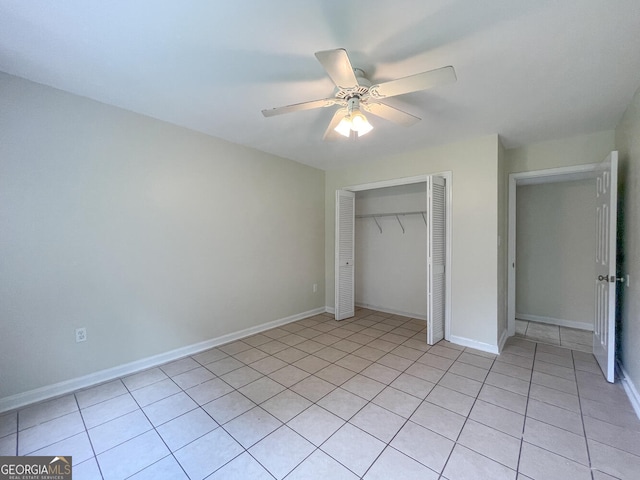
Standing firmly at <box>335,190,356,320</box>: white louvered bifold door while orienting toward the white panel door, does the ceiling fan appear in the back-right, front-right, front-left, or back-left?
front-right

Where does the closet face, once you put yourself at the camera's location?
facing the viewer and to the left of the viewer

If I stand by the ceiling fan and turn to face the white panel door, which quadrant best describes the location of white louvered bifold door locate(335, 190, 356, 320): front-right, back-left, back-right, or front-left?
front-left

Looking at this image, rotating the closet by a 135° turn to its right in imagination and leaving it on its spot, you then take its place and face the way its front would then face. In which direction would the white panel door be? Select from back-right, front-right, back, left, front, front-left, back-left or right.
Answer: back-right

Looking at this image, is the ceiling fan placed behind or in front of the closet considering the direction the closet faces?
in front
